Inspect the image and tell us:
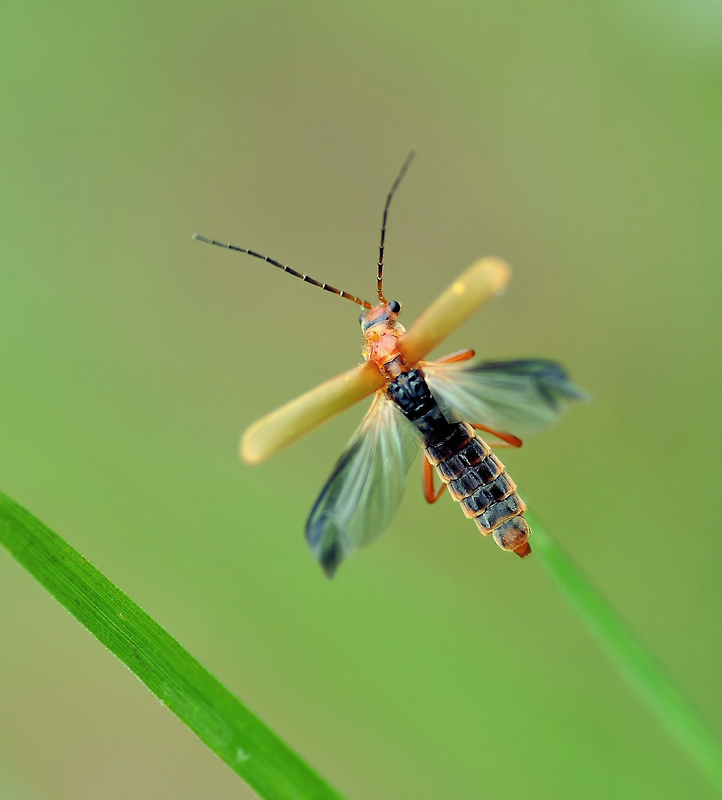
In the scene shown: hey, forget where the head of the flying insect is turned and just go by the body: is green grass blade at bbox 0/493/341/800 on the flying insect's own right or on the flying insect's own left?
on the flying insect's own left

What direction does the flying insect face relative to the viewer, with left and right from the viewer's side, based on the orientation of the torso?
facing away from the viewer and to the left of the viewer
